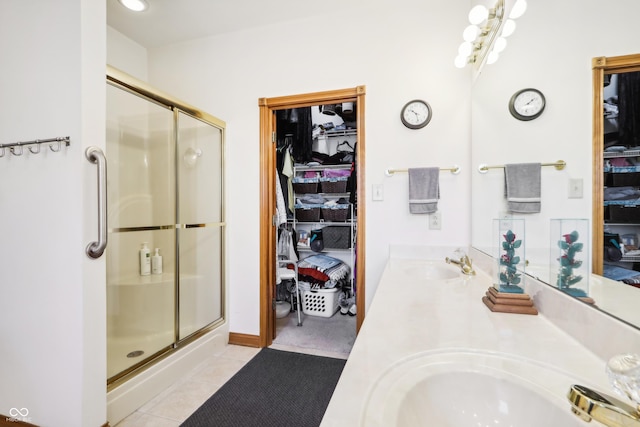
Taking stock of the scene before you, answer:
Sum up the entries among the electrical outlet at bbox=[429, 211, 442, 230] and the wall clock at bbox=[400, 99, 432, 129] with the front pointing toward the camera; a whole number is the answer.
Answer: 2

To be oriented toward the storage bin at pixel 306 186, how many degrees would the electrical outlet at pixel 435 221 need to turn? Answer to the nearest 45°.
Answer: approximately 135° to its right

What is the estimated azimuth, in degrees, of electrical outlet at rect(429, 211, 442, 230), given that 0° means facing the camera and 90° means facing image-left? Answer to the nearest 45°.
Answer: approximately 0°

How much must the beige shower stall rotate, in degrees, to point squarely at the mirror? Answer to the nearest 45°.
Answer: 0° — it already faces it

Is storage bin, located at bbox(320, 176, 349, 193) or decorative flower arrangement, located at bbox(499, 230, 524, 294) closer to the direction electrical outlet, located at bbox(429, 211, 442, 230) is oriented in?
the decorative flower arrangement

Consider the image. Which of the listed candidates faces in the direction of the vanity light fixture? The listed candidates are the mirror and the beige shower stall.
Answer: the beige shower stall

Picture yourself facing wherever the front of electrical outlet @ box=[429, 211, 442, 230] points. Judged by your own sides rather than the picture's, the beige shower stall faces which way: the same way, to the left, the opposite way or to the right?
to the left

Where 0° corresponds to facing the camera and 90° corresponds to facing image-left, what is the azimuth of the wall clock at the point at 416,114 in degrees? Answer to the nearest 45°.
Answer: approximately 0°

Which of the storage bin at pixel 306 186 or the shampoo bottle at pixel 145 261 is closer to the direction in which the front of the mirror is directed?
the shampoo bottle

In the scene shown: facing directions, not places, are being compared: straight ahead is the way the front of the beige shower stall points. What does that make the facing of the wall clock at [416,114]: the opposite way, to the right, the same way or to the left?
to the right

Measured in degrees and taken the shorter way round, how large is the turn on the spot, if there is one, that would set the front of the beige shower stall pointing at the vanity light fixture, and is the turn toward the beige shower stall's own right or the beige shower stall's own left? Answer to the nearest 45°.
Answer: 0° — it already faces it

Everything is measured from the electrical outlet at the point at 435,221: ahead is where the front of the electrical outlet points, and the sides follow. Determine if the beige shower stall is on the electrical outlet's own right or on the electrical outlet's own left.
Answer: on the electrical outlet's own right
